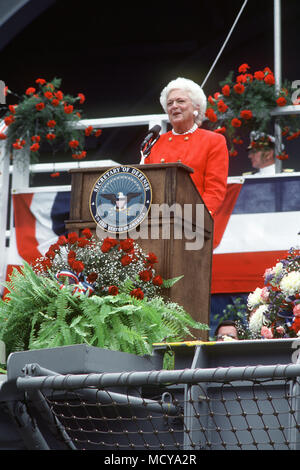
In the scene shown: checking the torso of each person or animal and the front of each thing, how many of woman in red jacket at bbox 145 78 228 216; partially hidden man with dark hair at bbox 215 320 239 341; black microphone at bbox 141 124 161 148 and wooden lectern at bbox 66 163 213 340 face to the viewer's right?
1

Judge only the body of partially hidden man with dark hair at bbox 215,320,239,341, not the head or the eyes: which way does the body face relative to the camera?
toward the camera

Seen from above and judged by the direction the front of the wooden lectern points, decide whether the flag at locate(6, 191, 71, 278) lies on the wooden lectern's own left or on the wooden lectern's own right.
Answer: on the wooden lectern's own right

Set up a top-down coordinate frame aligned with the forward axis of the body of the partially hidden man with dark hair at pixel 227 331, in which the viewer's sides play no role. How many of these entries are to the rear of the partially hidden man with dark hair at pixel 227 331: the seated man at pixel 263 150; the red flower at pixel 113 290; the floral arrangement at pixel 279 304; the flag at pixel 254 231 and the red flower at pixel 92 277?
2

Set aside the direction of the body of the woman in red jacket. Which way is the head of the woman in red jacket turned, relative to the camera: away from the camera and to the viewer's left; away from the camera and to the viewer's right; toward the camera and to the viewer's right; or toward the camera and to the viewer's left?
toward the camera and to the viewer's left

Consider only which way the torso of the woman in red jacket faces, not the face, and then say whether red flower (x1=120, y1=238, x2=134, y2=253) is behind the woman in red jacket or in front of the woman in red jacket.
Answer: in front

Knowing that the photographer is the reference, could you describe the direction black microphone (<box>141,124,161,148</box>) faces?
facing to the right of the viewer

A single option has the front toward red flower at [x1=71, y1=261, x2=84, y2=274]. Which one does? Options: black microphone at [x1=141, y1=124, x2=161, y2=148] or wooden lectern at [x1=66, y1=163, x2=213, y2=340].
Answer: the wooden lectern

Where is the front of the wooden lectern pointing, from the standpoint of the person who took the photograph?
facing the viewer and to the left of the viewer

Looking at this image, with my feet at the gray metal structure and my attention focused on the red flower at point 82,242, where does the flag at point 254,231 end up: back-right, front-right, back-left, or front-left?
front-right

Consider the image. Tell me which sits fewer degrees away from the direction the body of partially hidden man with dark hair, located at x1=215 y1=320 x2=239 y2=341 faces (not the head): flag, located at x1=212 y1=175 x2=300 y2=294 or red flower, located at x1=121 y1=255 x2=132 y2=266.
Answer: the red flower

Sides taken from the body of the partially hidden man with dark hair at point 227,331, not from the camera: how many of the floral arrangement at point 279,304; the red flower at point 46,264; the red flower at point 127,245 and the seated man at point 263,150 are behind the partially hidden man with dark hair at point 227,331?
1
